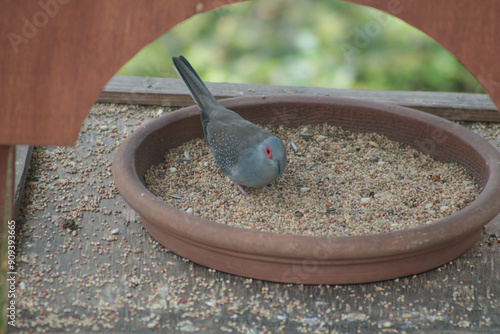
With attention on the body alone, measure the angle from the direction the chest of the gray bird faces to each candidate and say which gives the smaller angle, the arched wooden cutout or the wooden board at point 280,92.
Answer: the arched wooden cutout

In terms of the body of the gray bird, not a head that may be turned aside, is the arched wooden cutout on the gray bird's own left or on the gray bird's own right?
on the gray bird's own right

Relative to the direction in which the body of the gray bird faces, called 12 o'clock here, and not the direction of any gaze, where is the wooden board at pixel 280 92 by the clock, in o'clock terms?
The wooden board is roughly at 8 o'clock from the gray bird.

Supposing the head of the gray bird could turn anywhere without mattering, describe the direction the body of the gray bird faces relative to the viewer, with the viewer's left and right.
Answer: facing the viewer and to the right of the viewer
